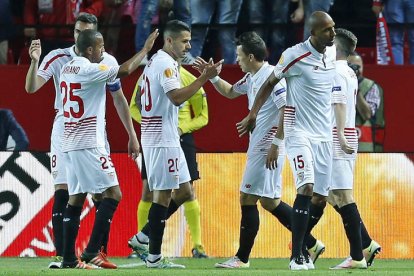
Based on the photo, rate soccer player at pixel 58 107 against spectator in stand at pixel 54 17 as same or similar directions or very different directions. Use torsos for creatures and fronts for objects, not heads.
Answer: same or similar directions

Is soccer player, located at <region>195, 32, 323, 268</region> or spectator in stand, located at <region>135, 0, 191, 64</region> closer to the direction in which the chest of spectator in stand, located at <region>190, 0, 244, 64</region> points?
the soccer player

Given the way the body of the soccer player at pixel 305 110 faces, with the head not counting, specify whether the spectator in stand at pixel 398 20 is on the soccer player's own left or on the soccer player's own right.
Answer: on the soccer player's own left

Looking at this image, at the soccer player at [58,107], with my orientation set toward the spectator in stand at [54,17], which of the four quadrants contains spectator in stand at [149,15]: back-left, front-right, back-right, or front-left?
front-right

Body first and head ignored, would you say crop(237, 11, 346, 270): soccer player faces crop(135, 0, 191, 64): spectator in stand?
no

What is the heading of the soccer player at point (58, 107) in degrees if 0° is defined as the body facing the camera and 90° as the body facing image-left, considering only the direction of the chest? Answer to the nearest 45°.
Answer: approximately 0°

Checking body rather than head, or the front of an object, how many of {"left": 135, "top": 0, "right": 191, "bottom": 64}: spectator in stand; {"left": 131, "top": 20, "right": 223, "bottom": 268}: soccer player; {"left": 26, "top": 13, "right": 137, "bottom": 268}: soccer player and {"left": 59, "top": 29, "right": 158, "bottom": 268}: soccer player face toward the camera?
2

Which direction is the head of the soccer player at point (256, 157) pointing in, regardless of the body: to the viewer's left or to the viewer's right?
to the viewer's left

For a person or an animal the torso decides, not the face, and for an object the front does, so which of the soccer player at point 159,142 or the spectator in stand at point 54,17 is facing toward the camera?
the spectator in stand

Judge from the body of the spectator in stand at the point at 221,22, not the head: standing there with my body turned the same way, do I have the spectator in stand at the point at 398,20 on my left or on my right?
on my left

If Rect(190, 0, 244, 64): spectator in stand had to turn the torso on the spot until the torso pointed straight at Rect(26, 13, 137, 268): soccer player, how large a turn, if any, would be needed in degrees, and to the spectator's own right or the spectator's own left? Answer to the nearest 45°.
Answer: approximately 45° to the spectator's own right

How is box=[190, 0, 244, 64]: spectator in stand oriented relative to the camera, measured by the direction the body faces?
toward the camera

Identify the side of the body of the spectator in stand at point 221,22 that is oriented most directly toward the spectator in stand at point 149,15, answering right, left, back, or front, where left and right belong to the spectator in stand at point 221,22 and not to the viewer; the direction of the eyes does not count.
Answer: right

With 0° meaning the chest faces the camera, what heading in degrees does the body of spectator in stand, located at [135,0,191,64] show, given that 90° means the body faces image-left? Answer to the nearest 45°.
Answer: approximately 0°
